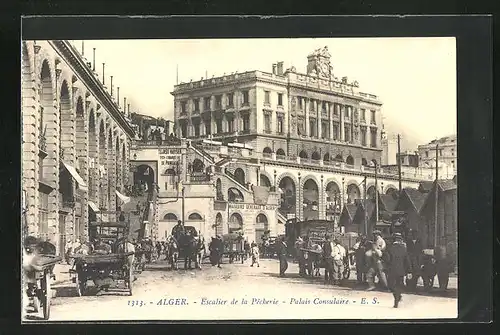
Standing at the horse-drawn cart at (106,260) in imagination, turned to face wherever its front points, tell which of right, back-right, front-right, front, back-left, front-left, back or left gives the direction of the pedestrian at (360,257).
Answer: right

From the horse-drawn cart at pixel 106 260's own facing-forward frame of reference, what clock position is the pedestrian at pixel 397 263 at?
The pedestrian is roughly at 3 o'clock from the horse-drawn cart.

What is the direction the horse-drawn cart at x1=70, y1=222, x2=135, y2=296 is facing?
away from the camera
